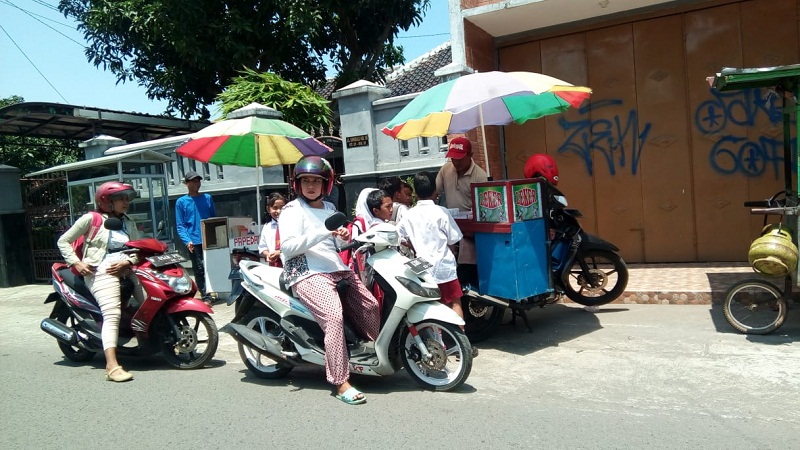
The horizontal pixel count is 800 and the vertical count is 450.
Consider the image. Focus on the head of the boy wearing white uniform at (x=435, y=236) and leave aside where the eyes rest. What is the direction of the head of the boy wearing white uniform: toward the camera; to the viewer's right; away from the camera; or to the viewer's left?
away from the camera

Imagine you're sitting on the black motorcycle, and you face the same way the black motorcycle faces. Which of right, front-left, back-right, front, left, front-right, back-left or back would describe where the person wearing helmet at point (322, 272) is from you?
back

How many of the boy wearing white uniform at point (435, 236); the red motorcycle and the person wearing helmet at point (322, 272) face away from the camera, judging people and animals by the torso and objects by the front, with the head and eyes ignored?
1

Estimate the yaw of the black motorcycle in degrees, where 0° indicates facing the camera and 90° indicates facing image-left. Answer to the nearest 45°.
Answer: approximately 225°

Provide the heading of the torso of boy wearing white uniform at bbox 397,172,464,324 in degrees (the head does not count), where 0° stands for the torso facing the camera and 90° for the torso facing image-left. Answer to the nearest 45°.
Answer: approximately 180°

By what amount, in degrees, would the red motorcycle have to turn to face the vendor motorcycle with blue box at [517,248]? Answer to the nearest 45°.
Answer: approximately 45° to its left

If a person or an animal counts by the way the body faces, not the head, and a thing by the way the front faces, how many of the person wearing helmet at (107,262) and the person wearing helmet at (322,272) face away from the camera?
0

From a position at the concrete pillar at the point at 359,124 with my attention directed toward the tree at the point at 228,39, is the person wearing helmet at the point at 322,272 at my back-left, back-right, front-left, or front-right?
back-left
